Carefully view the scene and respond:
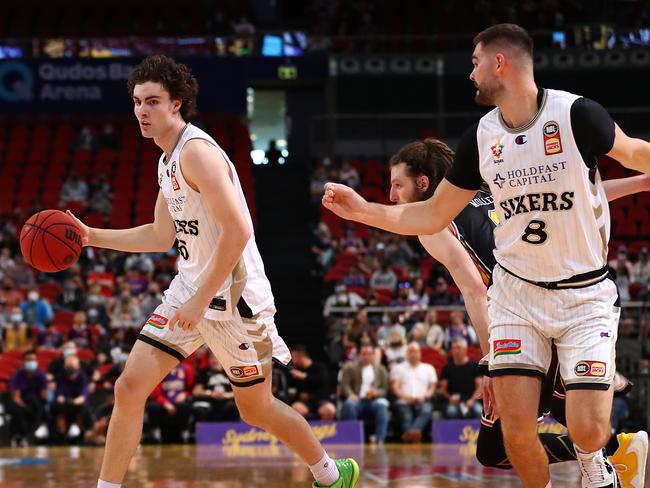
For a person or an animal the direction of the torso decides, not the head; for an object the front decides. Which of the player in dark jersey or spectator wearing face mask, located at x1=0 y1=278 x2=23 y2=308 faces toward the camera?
the spectator wearing face mask

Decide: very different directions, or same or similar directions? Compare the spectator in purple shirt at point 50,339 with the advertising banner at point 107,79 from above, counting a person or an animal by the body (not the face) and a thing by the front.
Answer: same or similar directions

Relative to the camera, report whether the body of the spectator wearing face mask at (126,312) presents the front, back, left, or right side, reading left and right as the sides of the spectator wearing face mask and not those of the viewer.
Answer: front

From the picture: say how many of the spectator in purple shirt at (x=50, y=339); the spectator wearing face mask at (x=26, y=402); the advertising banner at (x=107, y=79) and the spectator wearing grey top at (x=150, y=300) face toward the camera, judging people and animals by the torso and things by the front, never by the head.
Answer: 4

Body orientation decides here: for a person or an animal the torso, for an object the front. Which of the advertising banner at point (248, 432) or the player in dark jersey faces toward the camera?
the advertising banner

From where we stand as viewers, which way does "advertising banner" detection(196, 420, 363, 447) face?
facing the viewer

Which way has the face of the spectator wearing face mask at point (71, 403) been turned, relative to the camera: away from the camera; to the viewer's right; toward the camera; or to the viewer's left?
toward the camera

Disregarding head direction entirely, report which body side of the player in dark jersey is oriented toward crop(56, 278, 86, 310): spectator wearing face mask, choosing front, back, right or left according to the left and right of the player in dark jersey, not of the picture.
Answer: front

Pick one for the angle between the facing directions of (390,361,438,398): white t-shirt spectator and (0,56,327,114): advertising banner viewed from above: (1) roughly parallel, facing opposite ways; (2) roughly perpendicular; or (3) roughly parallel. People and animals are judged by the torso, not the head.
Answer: roughly parallel

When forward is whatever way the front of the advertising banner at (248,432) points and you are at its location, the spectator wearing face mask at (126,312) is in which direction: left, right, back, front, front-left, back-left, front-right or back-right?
back-right

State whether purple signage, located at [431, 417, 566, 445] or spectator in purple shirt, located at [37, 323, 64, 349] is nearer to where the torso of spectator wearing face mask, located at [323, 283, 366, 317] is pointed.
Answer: the purple signage

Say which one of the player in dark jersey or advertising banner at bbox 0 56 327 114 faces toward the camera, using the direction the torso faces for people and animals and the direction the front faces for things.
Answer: the advertising banner

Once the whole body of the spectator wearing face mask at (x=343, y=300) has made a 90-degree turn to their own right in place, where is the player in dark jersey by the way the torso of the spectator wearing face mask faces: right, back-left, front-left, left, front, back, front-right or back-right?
left

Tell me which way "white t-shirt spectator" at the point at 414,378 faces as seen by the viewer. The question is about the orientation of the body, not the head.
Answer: toward the camera

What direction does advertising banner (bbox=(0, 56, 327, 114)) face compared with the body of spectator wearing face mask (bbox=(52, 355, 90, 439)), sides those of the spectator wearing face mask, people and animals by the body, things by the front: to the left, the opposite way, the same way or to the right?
the same way

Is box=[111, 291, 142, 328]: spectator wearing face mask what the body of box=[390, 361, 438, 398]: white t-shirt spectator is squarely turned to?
no

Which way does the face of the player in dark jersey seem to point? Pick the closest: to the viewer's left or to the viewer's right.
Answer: to the viewer's left

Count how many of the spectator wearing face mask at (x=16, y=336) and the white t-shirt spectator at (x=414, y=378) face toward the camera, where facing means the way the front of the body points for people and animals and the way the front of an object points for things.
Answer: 2
